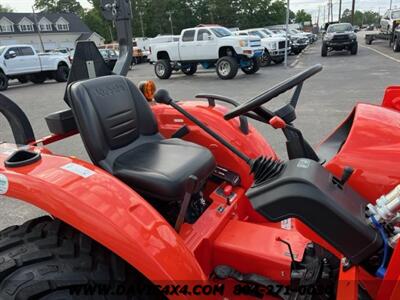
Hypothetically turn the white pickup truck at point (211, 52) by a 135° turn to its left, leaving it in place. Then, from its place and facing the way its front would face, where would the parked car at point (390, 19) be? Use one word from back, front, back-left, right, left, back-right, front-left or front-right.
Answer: front-right

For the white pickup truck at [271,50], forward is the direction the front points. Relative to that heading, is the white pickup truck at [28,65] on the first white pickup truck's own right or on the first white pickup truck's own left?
on the first white pickup truck's own right

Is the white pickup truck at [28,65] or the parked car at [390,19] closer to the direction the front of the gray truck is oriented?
the white pickup truck

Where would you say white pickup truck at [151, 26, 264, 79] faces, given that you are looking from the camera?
facing the viewer and to the right of the viewer

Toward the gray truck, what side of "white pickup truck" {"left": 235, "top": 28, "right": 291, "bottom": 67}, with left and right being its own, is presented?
left

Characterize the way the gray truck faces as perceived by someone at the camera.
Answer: facing the viewer

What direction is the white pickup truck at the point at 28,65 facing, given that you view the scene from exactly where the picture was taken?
facing the viewer and to the left of the viewer

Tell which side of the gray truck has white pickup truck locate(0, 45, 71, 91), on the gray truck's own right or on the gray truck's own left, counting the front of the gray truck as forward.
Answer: on the gray truck's own right

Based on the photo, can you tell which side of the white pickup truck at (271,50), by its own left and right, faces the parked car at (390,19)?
left
